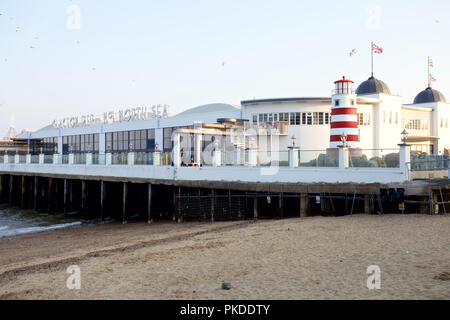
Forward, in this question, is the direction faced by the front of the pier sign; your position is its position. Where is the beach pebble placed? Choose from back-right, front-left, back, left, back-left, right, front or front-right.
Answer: front-left

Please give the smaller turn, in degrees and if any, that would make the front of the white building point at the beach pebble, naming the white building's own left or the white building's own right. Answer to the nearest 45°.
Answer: approximately 45° to the white building's own right

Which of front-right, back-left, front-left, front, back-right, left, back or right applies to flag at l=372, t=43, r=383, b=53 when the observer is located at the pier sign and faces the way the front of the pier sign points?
left

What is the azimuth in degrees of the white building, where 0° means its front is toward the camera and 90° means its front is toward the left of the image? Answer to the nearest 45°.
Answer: approximately 315°

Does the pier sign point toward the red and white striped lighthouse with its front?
no

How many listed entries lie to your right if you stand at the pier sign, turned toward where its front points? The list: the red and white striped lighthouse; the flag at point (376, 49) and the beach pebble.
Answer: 0

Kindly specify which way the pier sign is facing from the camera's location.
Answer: facing the viewer and to the left of the viewer

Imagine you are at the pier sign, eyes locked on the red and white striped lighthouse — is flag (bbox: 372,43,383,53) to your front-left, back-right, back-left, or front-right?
front-left

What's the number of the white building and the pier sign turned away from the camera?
0
